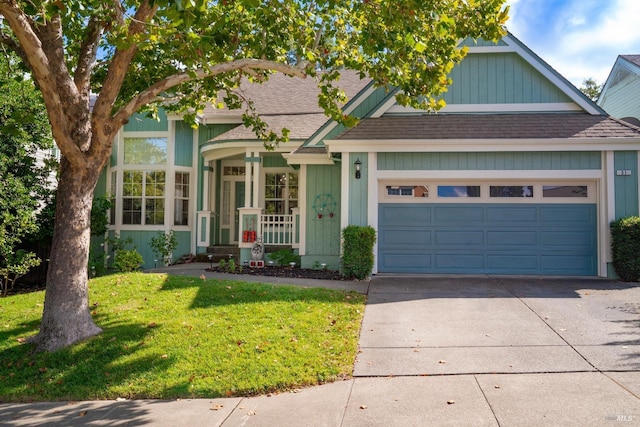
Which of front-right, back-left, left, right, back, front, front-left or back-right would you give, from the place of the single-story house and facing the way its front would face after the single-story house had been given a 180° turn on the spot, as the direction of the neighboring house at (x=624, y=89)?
front-right

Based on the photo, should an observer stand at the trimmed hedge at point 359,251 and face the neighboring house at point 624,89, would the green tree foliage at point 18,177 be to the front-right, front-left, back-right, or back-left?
back-left

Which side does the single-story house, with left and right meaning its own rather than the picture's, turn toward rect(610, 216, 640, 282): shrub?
left

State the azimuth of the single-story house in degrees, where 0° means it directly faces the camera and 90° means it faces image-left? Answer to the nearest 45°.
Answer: approximately 0°

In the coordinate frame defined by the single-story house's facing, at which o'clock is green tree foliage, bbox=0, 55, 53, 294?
The green tree foliage is roughly at 3 o'clock from the single-story house.

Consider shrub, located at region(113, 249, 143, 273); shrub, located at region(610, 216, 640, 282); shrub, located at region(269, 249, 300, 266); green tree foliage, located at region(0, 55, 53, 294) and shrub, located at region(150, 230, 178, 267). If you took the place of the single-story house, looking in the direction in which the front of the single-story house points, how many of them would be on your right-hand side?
4

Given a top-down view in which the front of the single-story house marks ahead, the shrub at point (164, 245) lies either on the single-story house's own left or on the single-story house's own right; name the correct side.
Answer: on the single-story house's own right
